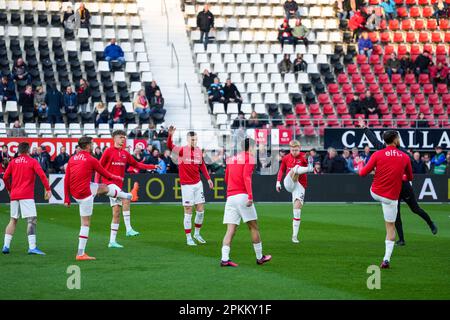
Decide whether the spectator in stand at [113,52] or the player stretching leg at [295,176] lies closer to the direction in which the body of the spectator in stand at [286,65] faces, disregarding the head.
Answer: the player stretching leg

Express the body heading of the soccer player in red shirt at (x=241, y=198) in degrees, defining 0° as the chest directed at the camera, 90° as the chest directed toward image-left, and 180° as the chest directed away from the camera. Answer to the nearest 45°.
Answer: approximately 225°

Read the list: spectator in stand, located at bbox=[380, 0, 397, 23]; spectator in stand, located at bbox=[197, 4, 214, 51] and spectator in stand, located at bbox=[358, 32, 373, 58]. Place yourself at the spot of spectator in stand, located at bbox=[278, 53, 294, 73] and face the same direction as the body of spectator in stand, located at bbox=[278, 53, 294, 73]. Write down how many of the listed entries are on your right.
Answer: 1

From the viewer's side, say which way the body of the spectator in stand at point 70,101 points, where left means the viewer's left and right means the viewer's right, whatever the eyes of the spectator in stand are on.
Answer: facing the viewer

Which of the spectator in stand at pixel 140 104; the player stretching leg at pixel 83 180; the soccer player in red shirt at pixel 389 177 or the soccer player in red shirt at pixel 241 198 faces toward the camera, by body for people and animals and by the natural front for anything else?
the spectator in stand

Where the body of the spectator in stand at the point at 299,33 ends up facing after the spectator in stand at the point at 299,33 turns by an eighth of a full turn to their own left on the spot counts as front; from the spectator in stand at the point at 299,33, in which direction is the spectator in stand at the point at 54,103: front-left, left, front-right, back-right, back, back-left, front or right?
right

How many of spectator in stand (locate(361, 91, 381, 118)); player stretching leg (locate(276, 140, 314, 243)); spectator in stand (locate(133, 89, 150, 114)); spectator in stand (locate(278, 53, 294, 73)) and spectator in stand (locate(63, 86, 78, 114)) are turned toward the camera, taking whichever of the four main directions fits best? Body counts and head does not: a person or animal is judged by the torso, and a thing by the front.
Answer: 5

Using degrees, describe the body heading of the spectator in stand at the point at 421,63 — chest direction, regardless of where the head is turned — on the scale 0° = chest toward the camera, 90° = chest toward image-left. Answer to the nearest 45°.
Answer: approximately 45°

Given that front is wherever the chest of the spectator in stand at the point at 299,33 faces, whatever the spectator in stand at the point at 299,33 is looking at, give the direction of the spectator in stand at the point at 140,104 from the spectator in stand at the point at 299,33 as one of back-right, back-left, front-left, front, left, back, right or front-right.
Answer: front-right

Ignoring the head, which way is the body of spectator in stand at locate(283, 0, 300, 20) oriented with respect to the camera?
toward the camera

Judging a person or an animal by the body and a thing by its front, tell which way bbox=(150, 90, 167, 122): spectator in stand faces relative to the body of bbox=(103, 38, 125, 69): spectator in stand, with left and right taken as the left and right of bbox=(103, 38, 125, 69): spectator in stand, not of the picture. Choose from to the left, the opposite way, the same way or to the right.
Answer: the same way

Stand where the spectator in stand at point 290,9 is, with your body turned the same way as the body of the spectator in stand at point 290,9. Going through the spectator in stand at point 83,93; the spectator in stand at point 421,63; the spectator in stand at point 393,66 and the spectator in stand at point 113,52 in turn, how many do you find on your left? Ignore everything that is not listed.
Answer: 2

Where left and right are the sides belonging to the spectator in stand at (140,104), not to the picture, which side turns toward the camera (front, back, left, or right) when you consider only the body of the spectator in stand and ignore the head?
front

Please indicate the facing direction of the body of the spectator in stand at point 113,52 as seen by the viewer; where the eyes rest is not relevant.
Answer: toward the camera

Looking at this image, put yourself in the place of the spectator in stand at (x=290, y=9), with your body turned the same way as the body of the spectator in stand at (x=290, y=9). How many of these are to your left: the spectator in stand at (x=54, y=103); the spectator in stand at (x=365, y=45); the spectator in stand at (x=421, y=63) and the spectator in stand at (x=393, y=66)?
3

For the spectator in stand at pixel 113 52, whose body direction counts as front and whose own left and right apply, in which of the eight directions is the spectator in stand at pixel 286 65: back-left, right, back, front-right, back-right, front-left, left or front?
left
